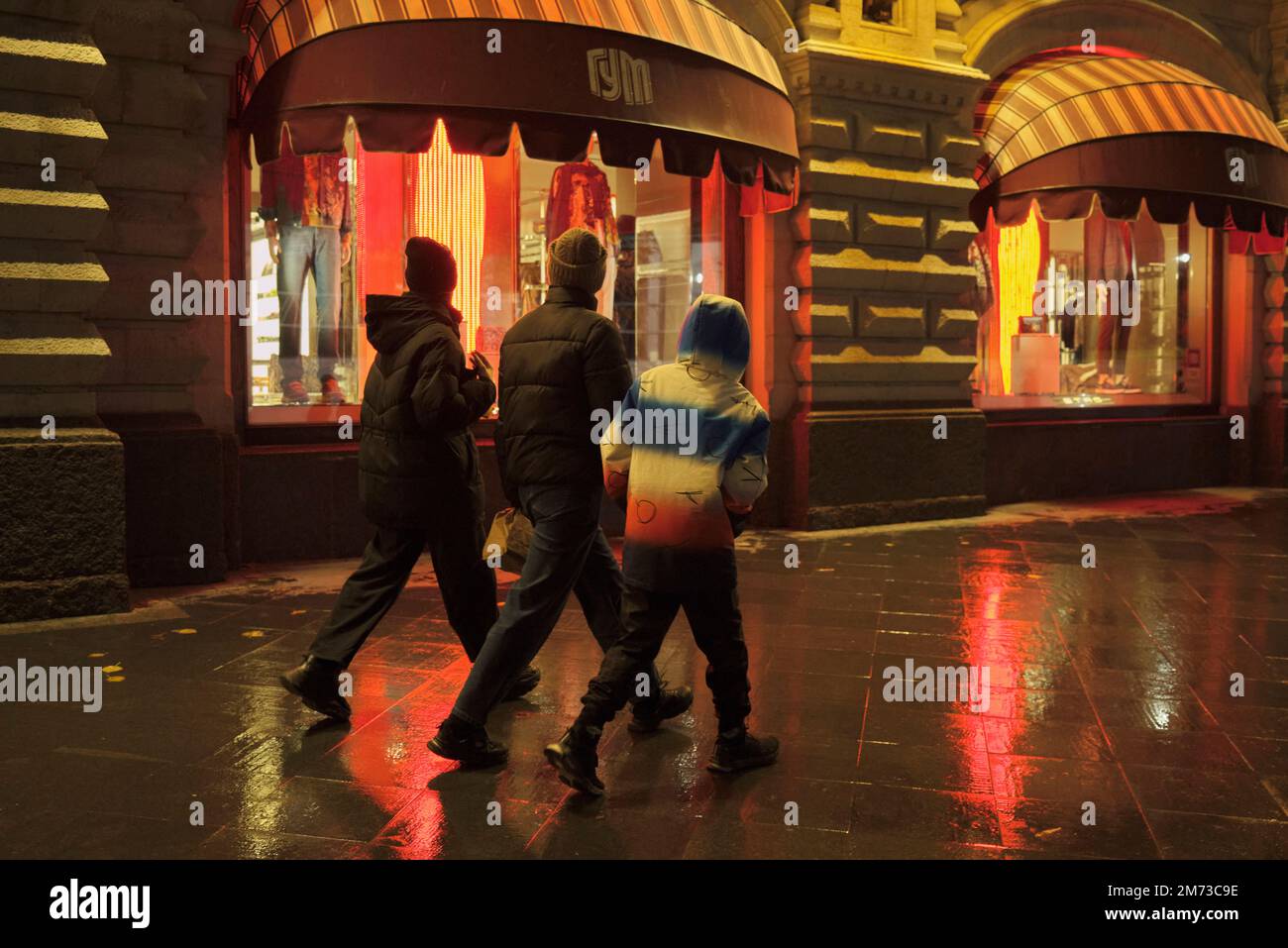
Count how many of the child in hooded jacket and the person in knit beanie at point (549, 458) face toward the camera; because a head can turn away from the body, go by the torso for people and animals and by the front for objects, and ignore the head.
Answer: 0

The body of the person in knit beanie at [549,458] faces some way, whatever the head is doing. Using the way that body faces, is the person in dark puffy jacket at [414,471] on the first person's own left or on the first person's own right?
on the first person's own left

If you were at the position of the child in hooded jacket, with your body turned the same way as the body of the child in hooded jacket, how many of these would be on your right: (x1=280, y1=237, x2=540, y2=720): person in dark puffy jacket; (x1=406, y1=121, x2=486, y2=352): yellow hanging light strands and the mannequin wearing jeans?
0

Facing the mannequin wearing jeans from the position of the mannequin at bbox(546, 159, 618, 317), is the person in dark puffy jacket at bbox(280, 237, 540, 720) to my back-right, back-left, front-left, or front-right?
front-left

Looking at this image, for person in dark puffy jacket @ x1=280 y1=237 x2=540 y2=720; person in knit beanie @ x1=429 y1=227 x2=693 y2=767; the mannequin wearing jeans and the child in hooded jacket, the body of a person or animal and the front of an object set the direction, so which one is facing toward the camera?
the mannequin wearing jeans

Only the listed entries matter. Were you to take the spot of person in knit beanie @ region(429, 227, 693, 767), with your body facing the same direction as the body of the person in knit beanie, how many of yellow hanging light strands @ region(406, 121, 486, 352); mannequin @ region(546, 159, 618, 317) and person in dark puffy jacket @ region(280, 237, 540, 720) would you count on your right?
0

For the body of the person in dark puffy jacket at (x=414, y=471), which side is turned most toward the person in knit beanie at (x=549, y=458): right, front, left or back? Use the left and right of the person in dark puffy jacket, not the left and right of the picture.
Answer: right

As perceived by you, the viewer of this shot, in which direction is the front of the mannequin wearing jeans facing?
facing the viewer

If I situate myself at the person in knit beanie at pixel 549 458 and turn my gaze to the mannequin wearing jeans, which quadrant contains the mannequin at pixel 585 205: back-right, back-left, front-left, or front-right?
front-right

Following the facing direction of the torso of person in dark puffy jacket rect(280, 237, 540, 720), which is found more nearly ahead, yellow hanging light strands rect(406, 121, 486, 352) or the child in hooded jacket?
the yellow hanging light strands

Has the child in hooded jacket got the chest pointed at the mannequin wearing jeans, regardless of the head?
no

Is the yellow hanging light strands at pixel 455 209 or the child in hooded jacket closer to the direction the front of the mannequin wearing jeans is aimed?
the child in hooded jacket

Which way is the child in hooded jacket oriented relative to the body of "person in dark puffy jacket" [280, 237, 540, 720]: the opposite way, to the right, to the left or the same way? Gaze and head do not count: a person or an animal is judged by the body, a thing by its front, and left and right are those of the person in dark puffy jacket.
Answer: the same way

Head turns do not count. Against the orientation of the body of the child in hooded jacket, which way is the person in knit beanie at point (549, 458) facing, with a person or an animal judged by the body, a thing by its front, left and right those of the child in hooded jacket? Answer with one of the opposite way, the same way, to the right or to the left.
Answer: the same way

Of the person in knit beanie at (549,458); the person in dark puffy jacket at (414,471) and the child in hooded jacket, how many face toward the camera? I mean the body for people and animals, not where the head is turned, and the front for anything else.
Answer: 0

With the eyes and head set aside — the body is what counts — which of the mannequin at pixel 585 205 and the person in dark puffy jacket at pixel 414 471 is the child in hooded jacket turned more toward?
the mannequin
